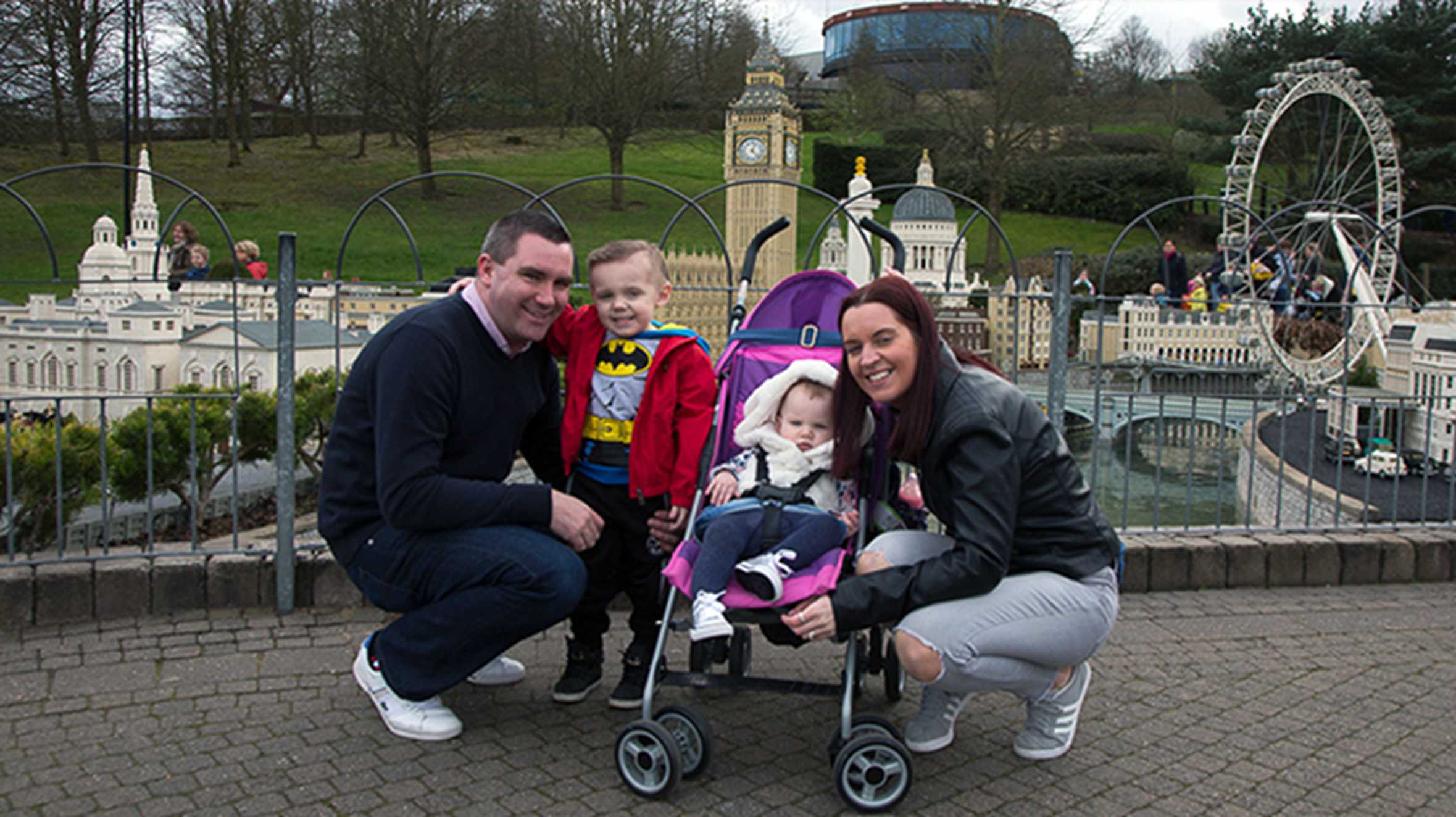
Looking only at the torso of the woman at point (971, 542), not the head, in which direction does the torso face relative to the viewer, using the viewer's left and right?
facing to the left of the viewer

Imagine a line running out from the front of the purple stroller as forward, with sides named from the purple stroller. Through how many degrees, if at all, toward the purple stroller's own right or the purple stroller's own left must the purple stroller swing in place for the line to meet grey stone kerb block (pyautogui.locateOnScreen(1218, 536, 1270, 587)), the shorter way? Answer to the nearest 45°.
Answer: approximately 135° to the purple stroller's own left

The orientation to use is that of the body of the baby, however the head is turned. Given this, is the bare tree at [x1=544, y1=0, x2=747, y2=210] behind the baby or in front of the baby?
behind

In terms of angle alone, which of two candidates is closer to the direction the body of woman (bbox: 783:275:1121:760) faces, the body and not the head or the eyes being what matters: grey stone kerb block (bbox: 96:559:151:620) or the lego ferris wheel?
the grey stone kerb block

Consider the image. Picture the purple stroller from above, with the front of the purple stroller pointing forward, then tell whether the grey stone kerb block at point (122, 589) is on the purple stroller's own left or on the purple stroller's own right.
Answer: on the purple stroller's own right
